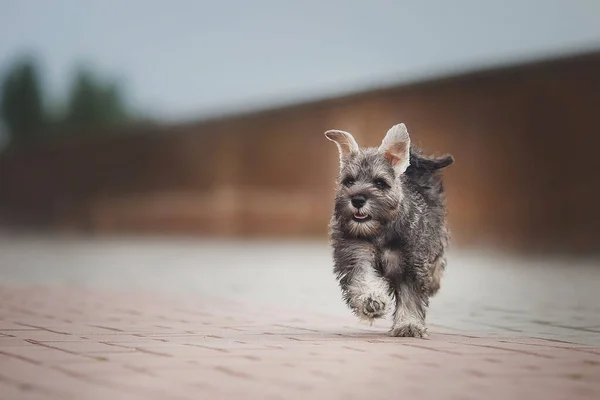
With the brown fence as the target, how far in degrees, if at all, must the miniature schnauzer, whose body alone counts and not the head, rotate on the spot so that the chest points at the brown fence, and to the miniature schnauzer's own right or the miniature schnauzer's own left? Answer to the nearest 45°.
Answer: approximately 135° to the miniature schnauzer's own right

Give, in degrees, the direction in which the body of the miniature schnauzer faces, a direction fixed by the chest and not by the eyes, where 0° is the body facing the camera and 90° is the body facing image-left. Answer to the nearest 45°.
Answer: approximately 45°
